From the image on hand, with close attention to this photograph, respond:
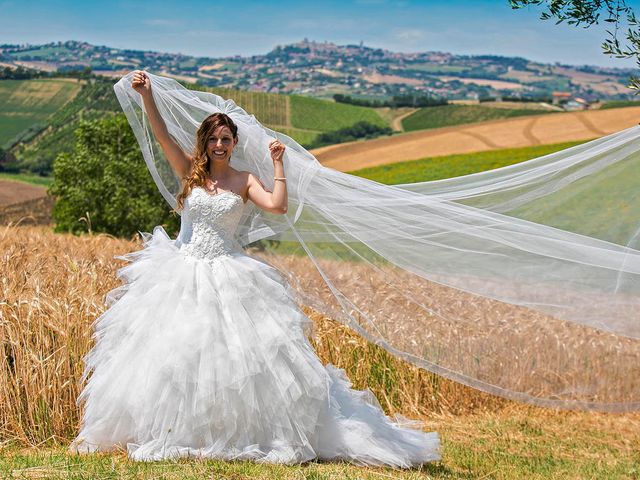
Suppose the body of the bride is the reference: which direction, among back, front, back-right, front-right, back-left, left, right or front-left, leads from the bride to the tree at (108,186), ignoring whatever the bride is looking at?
back

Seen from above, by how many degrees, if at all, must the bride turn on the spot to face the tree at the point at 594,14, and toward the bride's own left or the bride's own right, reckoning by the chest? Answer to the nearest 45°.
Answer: approximately 90° to the bride's own left

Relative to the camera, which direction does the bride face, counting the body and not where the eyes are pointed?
toward the camera
